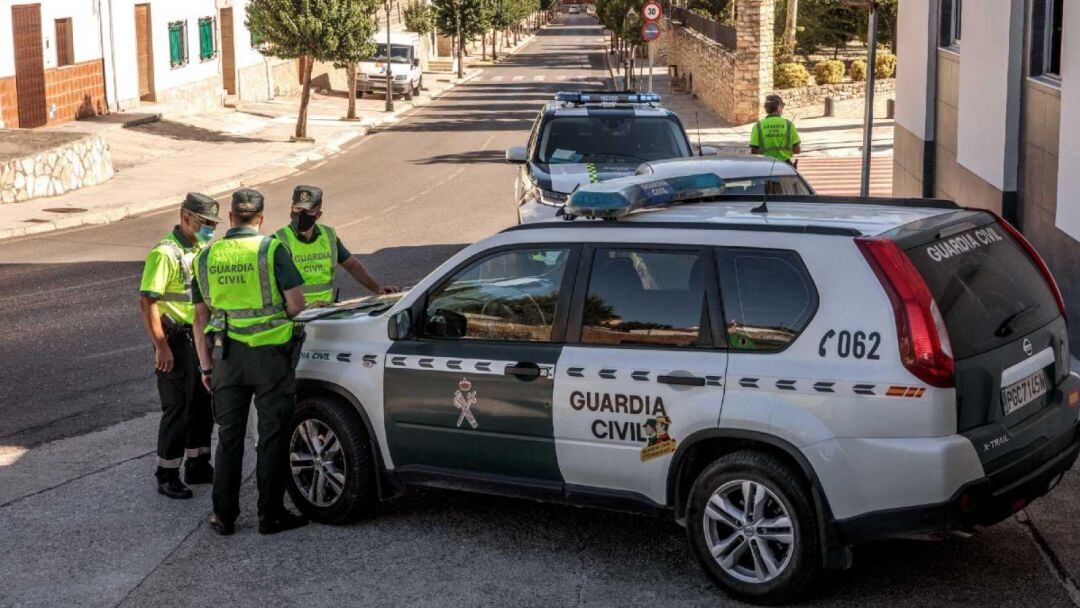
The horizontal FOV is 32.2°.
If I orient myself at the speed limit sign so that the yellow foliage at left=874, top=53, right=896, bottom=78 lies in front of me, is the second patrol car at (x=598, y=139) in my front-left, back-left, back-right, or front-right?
back-right

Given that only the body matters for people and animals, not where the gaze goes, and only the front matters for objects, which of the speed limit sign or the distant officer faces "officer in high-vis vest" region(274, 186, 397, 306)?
the speed limit sign

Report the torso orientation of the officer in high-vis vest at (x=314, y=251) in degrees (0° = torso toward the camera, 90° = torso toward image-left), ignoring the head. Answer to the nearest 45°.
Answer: approximately 0°

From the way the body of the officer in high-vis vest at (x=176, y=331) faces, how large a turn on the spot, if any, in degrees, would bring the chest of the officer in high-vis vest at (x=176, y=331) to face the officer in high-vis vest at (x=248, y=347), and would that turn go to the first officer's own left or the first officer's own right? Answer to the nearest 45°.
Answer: approximately 45° to the first officer's own right

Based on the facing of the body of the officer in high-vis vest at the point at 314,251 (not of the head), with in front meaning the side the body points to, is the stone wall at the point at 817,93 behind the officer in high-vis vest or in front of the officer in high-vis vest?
behind

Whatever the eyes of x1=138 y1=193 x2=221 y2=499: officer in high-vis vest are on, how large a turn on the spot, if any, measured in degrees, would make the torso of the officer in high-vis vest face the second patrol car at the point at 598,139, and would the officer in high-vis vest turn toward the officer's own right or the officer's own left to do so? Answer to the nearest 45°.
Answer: approximately 90° to the officer's own left
